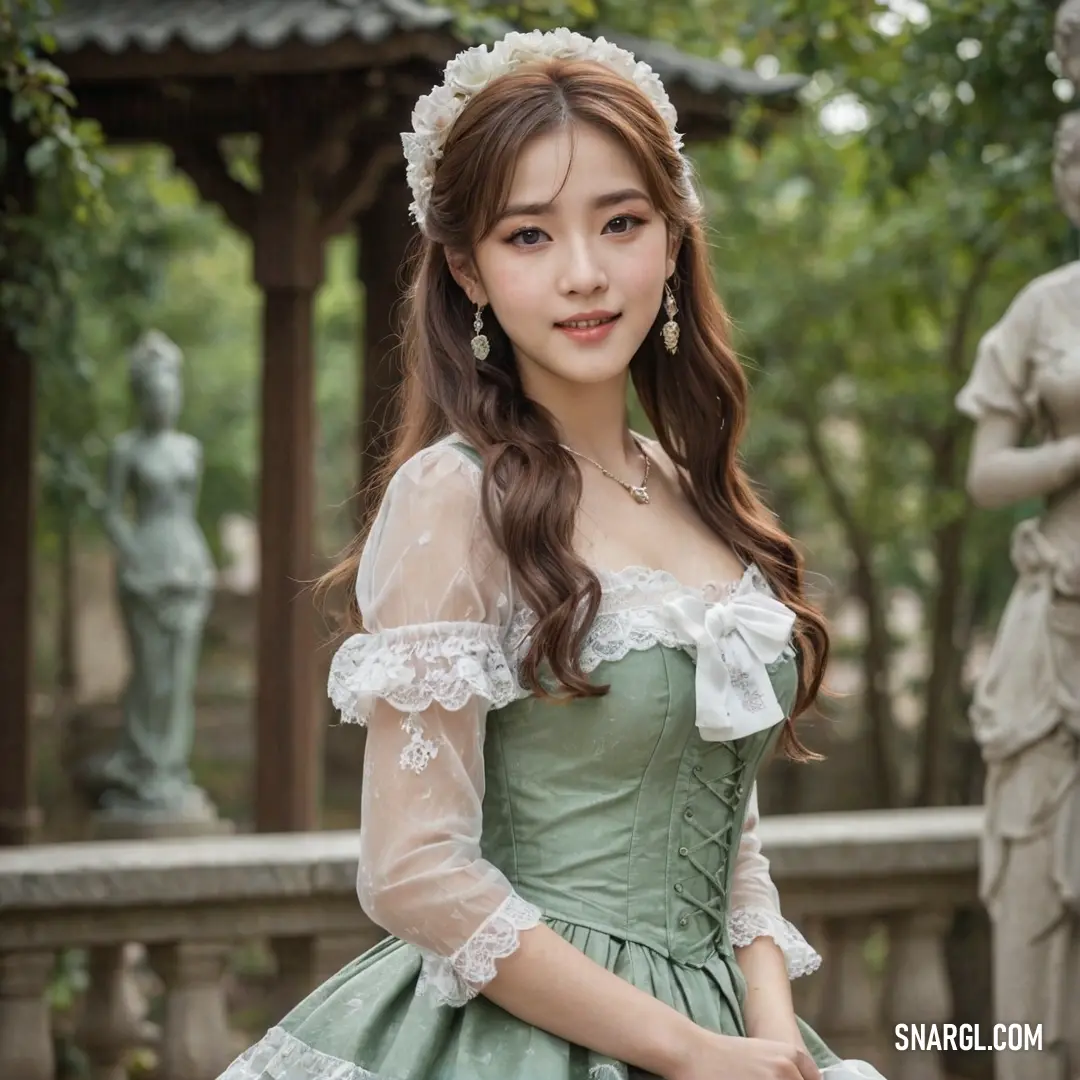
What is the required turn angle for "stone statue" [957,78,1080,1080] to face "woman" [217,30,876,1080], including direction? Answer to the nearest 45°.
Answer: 0° — it already faces them

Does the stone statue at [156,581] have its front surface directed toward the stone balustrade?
yes

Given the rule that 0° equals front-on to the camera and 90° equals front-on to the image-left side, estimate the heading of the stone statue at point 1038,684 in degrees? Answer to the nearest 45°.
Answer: approximately 0°

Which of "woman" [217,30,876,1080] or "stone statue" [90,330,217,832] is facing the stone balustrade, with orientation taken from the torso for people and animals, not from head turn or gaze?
the stone statue

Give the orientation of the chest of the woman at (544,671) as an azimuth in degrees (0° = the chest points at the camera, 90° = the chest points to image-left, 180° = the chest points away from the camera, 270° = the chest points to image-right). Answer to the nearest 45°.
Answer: approximately 315°

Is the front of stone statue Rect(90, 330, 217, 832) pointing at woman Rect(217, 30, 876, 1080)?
yes
